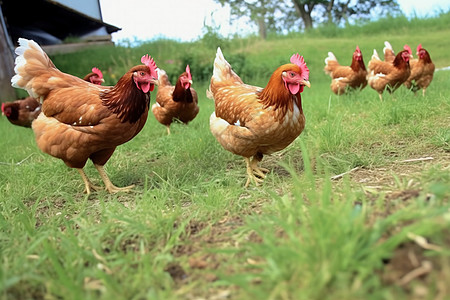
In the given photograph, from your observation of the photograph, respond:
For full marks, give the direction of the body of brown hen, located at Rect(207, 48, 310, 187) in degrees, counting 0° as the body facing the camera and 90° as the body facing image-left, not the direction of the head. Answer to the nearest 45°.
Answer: approximately 315°

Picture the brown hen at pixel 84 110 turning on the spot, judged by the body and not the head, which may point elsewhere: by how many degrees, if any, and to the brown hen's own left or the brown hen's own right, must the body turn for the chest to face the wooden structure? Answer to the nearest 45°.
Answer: approximately 90° to the brown hen's own left

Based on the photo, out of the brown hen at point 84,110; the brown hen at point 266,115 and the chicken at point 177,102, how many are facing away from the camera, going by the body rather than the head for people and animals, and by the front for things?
0

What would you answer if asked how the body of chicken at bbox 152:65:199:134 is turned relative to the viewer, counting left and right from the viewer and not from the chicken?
facing the viewer and to the right of the viewer

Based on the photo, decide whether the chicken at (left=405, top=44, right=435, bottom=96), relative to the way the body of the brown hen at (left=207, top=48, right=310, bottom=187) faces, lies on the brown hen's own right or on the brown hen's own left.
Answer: on the brown hen's own left

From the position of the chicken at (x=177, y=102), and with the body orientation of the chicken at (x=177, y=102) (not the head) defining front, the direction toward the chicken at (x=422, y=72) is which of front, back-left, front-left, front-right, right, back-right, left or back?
front-left

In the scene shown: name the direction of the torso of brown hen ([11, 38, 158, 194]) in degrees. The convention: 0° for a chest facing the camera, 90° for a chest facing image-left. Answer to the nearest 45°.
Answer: approximately 270°

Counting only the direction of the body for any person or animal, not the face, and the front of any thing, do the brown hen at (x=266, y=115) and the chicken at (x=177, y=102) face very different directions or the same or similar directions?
same or similar directions

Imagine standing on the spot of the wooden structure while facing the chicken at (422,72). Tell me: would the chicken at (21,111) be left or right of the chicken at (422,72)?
right
